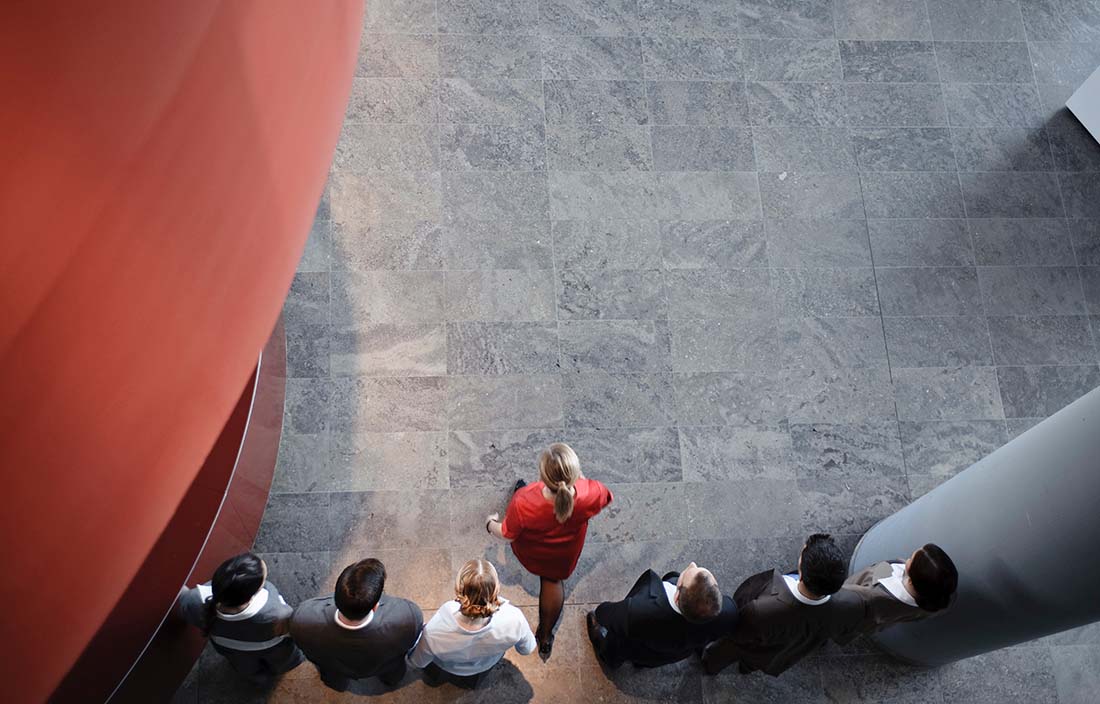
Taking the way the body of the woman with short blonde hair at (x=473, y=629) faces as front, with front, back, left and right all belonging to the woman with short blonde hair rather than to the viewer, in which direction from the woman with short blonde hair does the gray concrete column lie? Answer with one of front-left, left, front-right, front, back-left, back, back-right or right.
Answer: right

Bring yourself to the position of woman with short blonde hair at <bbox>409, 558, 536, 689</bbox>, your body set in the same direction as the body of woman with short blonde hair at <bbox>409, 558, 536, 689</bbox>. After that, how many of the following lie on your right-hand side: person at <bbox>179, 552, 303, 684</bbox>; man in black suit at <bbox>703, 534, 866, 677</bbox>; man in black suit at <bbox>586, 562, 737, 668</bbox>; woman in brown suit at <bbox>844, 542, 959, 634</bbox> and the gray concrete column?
4

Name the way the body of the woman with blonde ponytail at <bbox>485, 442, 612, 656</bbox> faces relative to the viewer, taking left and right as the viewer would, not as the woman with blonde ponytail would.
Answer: facing away from the viewer

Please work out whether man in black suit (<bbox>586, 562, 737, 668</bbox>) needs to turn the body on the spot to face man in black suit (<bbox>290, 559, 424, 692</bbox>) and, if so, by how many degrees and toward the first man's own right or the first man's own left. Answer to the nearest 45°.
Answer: approximately 45° to the first man's own left

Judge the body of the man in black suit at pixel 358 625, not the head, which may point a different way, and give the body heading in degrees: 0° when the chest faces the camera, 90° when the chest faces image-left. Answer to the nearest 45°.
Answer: approximately 180°

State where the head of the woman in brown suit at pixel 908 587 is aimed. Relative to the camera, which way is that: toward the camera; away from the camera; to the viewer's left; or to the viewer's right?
away from the camera

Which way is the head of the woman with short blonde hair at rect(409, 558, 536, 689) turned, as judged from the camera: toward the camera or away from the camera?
away from the camera

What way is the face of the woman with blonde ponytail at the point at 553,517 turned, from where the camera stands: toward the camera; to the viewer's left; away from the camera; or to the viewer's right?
away from the camera

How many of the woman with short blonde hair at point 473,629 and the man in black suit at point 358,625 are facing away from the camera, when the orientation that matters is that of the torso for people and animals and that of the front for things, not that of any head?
2

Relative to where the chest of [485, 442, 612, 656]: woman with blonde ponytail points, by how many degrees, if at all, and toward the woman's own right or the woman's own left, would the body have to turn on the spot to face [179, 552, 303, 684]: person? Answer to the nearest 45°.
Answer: approximately 90° to the woman's own left

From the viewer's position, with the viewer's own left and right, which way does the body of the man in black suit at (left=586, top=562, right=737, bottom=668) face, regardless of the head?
facing away from the viewer and to the left of the viewer

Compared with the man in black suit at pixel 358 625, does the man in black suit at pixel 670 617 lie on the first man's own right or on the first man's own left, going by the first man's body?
on the first man's own right

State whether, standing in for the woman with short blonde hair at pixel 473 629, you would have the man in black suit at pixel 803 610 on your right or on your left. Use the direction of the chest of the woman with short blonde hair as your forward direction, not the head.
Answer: on your right

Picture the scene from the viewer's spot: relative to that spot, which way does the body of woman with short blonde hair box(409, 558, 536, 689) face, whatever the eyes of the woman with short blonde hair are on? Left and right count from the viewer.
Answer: facing away from the viewer
